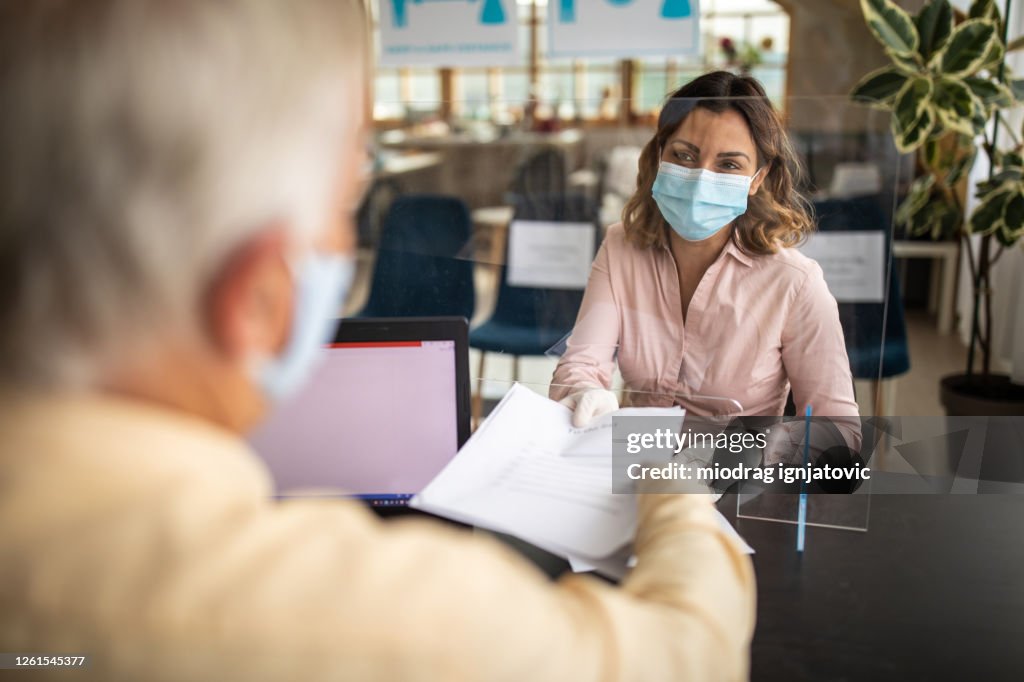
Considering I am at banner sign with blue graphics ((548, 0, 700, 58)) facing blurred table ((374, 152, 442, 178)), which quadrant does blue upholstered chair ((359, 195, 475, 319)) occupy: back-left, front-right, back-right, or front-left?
front-left

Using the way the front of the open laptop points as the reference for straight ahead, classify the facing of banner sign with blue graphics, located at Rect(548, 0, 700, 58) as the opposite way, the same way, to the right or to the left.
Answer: the same way

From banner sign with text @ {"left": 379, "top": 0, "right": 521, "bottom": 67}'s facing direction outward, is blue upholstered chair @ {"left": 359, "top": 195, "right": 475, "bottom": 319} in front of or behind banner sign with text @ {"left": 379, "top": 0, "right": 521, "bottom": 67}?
in front

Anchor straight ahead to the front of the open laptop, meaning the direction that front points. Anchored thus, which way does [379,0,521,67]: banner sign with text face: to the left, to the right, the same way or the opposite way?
the same way

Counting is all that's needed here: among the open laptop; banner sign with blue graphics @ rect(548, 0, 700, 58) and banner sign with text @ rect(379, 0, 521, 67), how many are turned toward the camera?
3

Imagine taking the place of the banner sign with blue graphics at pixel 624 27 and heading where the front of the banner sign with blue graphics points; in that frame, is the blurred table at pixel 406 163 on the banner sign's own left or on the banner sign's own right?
on the banner sign's own right

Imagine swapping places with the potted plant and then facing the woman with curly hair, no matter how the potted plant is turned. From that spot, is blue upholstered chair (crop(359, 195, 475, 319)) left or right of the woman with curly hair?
right

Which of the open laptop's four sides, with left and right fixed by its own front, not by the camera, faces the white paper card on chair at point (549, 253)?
back

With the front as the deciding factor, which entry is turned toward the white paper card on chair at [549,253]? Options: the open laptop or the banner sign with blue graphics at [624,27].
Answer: the banner sign with blue graphics

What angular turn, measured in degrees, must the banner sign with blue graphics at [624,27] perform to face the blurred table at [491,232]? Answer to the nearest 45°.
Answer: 0° — it already faces it

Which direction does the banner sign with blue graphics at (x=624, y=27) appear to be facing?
toward the camera

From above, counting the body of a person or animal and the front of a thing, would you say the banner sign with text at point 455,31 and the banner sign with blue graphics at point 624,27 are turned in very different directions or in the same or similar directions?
same or similar directions

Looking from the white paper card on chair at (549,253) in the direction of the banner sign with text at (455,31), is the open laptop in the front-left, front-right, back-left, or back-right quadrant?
back-left

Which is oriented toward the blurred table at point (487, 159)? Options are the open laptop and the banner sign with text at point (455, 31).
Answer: the banner sign with text

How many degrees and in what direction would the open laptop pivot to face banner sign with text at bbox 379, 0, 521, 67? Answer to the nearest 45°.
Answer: approximately 180°

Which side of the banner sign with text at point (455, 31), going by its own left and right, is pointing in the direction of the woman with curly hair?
front

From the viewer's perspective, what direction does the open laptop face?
toward the camera

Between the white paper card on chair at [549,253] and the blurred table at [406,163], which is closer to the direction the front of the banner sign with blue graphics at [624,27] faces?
the white paper card on chair

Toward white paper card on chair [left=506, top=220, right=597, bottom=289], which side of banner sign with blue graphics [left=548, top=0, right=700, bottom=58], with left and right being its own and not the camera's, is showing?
front
